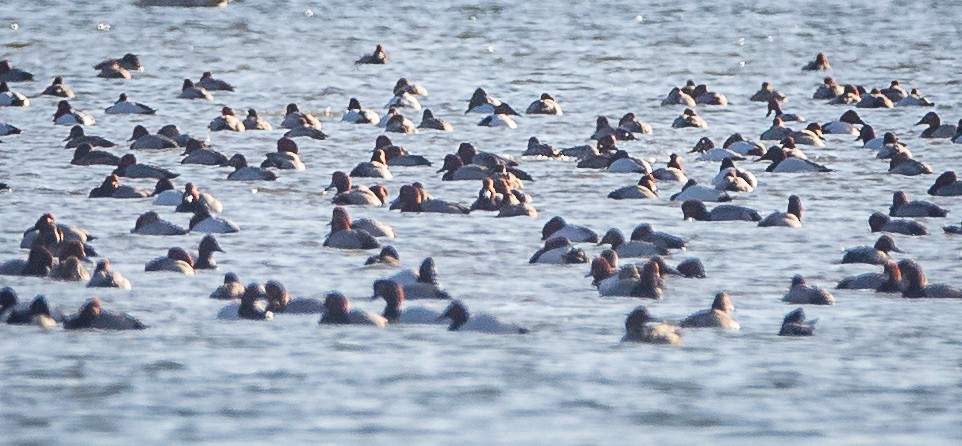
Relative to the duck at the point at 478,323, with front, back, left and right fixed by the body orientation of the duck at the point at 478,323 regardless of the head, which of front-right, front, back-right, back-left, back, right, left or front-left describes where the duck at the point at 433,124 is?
right

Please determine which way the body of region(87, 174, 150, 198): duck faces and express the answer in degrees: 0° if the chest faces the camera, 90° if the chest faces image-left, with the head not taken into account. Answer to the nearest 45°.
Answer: approximately 90°

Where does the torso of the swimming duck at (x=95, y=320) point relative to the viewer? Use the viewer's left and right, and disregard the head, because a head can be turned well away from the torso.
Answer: facing to the left of the viewer

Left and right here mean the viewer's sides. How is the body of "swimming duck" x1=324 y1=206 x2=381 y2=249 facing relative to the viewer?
facing to the left of the viewer

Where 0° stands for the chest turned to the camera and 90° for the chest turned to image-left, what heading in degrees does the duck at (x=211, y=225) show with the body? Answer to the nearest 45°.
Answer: approximately 90°

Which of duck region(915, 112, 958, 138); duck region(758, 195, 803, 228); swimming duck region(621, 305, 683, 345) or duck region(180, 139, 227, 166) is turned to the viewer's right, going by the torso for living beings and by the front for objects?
duck region(758, 195, 803, 228)

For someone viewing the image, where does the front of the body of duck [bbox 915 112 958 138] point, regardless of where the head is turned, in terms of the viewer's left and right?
facing to the left of the viewer

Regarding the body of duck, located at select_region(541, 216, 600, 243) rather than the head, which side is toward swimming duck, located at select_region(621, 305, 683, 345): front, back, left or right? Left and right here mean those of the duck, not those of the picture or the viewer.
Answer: left

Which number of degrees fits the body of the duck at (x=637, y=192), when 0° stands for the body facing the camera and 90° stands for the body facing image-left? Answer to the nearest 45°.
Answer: approximately 270°

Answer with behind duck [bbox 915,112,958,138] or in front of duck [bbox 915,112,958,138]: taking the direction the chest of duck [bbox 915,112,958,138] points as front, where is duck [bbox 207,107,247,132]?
in front

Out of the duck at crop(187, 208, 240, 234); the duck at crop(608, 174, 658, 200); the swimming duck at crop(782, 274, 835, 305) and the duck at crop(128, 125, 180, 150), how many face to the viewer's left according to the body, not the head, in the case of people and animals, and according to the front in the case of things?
3

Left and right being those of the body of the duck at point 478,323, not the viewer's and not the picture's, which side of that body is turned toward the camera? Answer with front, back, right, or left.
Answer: left

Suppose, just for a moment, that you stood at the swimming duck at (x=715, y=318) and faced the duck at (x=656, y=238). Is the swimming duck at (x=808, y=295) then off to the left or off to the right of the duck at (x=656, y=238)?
right
